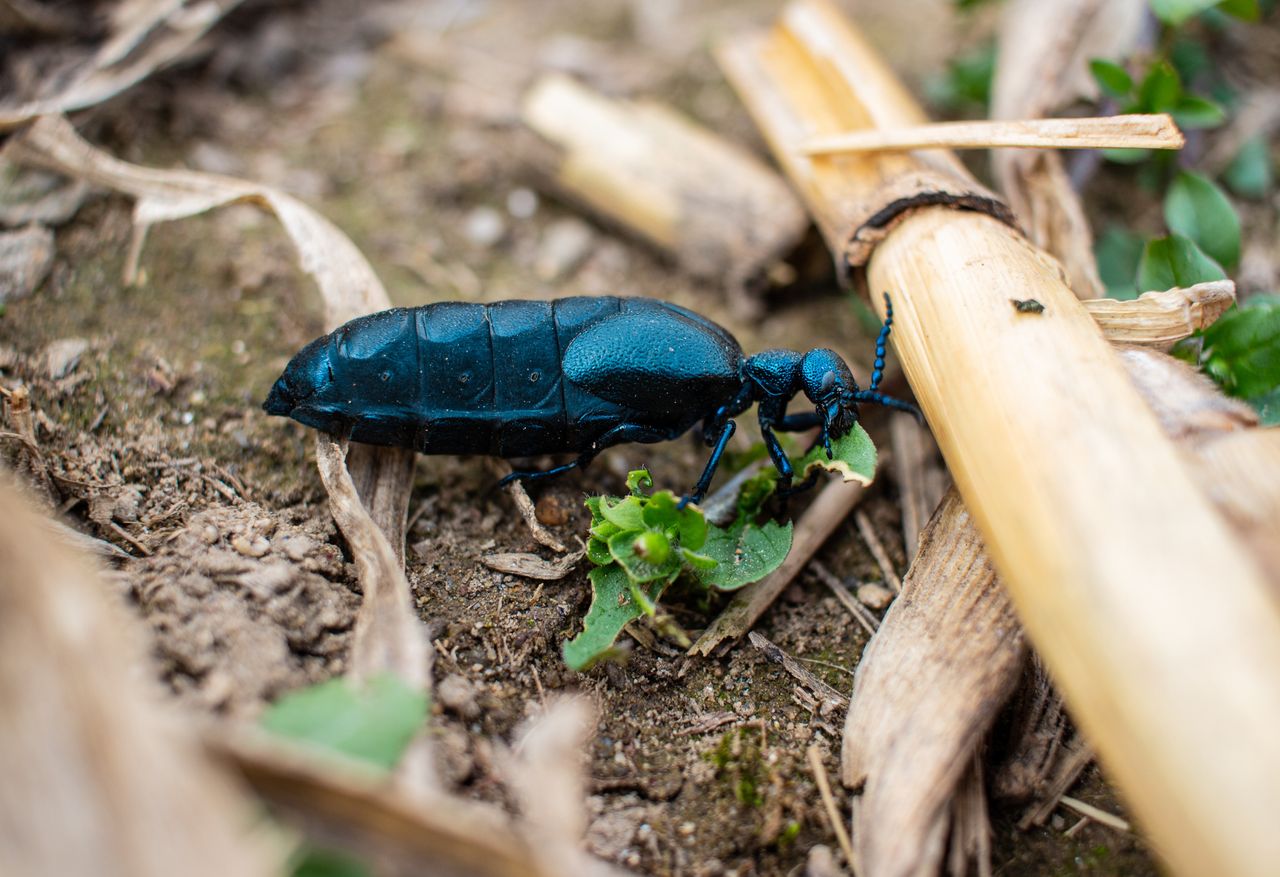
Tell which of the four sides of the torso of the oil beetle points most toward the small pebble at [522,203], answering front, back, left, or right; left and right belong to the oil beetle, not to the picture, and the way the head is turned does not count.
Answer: left

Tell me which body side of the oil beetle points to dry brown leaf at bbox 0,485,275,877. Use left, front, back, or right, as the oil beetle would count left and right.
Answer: right

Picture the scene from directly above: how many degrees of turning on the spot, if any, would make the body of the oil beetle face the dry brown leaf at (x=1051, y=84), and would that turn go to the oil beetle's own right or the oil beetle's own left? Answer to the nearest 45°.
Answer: approximately 45° to the oil beetle's own left

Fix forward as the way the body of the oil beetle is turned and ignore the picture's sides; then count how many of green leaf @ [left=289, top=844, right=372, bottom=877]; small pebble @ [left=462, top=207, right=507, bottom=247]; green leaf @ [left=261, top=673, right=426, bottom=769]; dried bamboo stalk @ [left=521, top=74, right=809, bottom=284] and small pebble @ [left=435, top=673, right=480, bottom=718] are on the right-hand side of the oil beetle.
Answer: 3

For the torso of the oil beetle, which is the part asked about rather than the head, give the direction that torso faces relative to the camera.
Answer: to the viewer's right

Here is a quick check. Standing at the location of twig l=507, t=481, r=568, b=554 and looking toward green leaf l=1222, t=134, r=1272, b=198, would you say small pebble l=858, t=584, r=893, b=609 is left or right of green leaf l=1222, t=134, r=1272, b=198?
right

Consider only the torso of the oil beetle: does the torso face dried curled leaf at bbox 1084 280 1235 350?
yes
